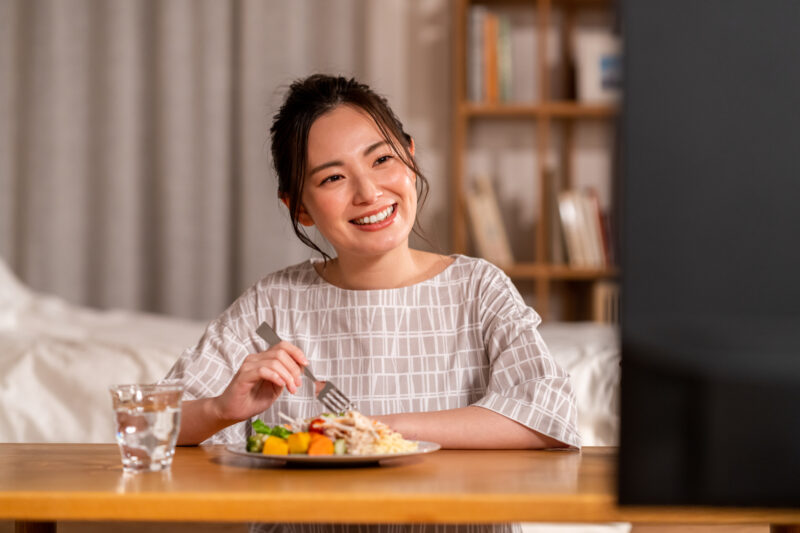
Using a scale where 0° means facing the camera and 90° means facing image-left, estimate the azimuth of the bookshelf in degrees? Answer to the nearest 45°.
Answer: approximately 0°

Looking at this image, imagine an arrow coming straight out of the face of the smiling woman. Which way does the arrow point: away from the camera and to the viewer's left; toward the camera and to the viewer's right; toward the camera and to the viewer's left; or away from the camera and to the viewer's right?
toward the camera and to the viewer's right

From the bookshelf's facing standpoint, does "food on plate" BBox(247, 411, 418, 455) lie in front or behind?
in front

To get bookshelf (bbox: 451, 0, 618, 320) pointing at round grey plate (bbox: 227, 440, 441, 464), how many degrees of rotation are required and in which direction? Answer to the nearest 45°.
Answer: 0° — it already faces it

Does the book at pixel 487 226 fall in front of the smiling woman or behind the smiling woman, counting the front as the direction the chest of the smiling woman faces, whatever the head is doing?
behind
